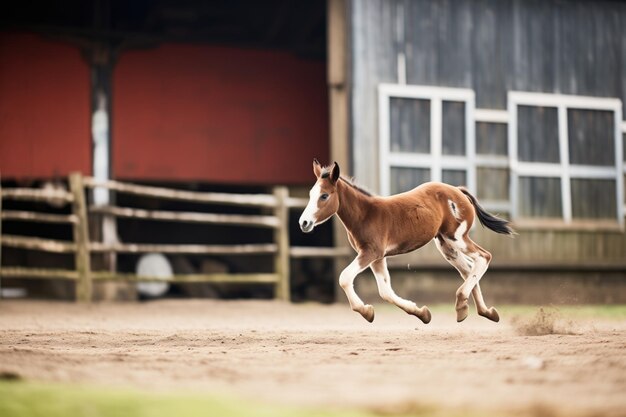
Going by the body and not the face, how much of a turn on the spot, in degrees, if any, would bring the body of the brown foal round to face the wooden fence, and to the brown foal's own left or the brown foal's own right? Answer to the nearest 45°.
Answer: approximately 45° to the brown foal's own right

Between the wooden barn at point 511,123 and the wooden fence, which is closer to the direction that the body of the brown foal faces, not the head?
the wooden fence

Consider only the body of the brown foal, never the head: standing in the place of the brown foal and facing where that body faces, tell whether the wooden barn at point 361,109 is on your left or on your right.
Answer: on your right

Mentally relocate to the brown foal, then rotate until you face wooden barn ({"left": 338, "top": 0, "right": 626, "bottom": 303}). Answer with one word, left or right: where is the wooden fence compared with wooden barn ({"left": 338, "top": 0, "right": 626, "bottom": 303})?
left

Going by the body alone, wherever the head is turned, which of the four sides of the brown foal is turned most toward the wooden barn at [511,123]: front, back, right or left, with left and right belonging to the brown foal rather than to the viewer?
right

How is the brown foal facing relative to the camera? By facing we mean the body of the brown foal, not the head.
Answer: to the viewer's left
